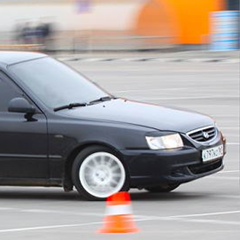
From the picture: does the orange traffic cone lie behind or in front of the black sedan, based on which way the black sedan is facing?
in front
